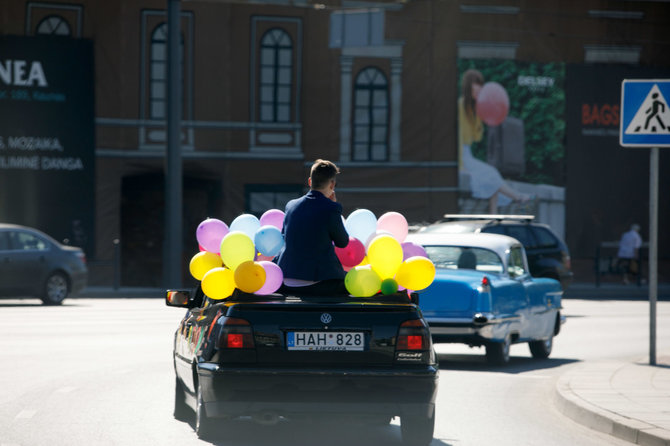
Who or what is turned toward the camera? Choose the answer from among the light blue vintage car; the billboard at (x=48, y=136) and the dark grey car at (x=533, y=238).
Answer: the billboard

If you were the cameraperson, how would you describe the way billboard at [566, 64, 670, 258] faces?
facing the viewer

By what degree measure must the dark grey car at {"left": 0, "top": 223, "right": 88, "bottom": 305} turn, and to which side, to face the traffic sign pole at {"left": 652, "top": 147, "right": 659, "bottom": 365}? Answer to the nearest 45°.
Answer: approximately 135° to its left

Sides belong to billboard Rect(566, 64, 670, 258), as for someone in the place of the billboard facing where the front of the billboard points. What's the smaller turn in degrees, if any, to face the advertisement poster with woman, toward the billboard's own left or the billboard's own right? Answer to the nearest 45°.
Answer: approximately 45° to the billboard's own right

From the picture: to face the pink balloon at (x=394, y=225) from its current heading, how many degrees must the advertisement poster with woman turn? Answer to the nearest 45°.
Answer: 0° — it already faces it

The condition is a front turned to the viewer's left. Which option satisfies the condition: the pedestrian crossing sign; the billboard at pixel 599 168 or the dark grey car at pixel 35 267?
the dark grey car

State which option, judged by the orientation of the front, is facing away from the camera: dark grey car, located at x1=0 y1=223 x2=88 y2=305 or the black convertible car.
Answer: the black convertible car

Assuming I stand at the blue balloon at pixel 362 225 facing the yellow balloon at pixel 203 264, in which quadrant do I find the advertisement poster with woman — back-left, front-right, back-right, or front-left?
back-right

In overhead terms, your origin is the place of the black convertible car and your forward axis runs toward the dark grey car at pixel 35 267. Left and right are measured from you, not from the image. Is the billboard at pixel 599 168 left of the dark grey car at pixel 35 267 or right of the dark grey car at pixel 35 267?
right

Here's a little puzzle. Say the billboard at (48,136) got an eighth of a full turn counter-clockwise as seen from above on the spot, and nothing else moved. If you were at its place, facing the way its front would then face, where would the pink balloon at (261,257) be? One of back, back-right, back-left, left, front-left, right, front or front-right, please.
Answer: front-right

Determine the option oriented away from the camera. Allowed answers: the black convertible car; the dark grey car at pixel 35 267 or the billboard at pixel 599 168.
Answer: the black convertible car

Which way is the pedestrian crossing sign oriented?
toward the camera

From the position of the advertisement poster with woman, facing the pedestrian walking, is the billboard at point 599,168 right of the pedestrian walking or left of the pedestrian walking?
left

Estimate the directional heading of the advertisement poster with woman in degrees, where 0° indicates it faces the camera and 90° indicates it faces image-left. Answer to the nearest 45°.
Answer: approximately 0°

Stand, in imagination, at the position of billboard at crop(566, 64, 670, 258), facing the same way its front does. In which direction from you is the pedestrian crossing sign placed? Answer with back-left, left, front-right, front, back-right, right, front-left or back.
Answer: front

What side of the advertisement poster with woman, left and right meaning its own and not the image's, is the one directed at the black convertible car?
front
